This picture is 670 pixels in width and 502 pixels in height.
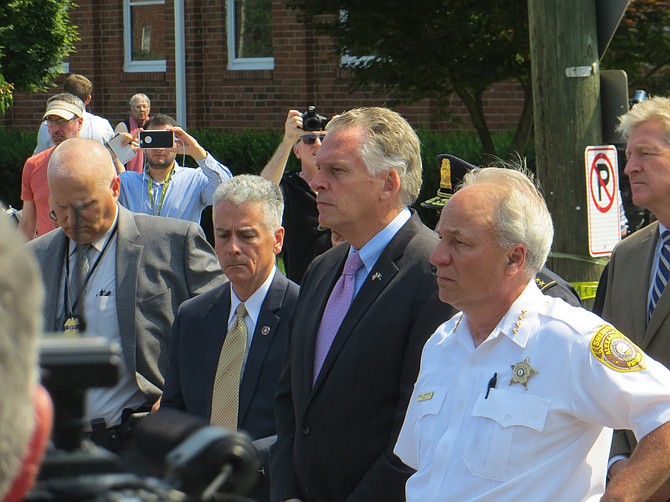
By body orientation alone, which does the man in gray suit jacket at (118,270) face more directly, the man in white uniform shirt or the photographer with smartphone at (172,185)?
the man in white uniform shirt

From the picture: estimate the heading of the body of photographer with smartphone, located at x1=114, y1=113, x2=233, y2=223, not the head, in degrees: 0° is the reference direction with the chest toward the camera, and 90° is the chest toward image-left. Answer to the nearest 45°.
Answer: approximately 0°

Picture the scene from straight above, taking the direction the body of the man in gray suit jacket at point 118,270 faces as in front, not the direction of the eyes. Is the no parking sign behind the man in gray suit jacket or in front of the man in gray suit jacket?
behind

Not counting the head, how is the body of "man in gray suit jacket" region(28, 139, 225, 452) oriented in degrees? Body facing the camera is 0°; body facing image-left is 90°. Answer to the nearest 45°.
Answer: approximately 45°

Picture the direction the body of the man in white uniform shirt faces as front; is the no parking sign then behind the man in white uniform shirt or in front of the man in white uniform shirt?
behind

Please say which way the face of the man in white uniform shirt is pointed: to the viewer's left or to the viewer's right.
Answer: to the viewer's left
